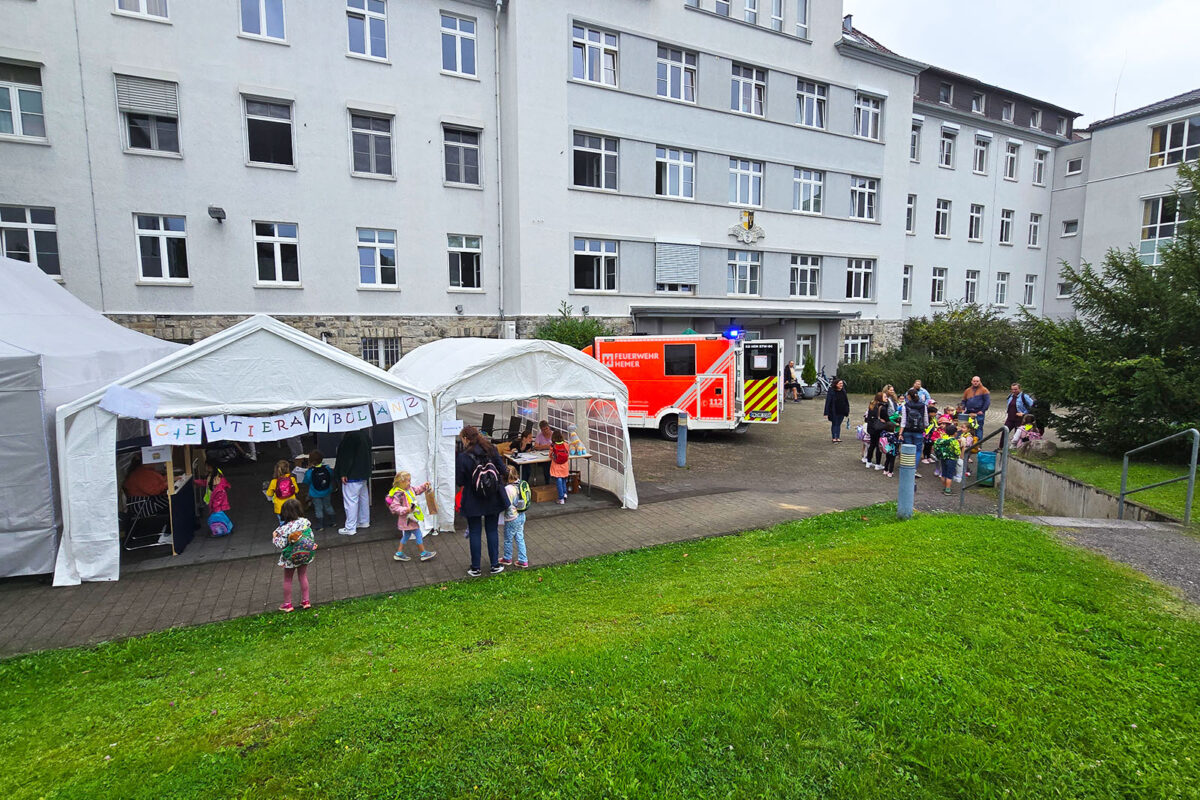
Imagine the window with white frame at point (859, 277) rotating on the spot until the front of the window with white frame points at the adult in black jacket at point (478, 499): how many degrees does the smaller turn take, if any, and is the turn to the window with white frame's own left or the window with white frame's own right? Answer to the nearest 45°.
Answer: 0° — it already faces them

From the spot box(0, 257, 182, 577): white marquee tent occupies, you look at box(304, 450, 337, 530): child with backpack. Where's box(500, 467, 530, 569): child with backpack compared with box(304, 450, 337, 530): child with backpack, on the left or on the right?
right

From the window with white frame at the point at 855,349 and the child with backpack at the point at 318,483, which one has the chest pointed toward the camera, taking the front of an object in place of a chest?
the window with white frame

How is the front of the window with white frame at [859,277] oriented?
toward the camera

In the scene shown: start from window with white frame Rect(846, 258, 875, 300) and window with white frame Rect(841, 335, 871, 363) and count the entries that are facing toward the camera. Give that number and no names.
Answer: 2

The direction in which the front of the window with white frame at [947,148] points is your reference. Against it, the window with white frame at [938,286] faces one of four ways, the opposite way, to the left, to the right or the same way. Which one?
the same way

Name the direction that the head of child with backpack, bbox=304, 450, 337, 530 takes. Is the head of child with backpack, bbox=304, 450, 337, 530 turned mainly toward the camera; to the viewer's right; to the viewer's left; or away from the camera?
away from the camera

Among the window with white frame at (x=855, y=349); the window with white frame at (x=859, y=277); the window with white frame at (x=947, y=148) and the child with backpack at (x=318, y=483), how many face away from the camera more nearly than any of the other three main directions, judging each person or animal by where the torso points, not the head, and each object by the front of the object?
1

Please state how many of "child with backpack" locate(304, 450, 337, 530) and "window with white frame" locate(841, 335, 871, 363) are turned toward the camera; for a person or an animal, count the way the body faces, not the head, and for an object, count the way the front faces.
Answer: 1

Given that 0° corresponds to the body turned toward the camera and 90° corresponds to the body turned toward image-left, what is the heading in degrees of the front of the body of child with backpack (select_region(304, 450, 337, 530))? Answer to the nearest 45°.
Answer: approximately 180°

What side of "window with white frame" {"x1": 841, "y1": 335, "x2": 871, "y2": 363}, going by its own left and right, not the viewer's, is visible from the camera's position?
front

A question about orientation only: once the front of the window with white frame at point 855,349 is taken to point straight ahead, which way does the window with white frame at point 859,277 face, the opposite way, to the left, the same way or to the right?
the same way

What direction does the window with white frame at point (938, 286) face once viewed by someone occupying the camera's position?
facing the viewer and to the right of the viewer

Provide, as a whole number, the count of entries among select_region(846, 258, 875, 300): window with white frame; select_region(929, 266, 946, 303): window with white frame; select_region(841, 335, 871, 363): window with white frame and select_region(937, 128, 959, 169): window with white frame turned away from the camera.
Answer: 0

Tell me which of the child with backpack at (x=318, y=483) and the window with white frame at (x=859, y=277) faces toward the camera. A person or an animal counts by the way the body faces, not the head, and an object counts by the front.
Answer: the window with white frame

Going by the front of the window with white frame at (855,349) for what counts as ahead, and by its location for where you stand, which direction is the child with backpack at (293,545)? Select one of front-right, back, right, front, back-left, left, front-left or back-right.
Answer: front

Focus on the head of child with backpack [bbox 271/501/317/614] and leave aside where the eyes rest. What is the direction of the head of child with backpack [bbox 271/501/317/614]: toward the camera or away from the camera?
away from the camera

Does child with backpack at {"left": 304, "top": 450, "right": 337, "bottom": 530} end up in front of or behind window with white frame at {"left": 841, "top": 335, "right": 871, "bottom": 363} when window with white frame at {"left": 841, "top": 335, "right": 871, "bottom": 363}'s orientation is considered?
in front

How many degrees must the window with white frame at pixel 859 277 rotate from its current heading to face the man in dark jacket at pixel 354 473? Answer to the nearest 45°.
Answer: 0° — it already faces them
